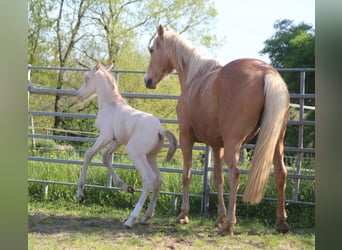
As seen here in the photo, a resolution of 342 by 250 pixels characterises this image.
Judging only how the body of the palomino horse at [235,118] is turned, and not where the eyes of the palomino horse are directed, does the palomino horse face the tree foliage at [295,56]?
no

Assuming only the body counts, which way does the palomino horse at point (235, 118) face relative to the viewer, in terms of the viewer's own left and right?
facing away from the viewer and to the left of the viewer
